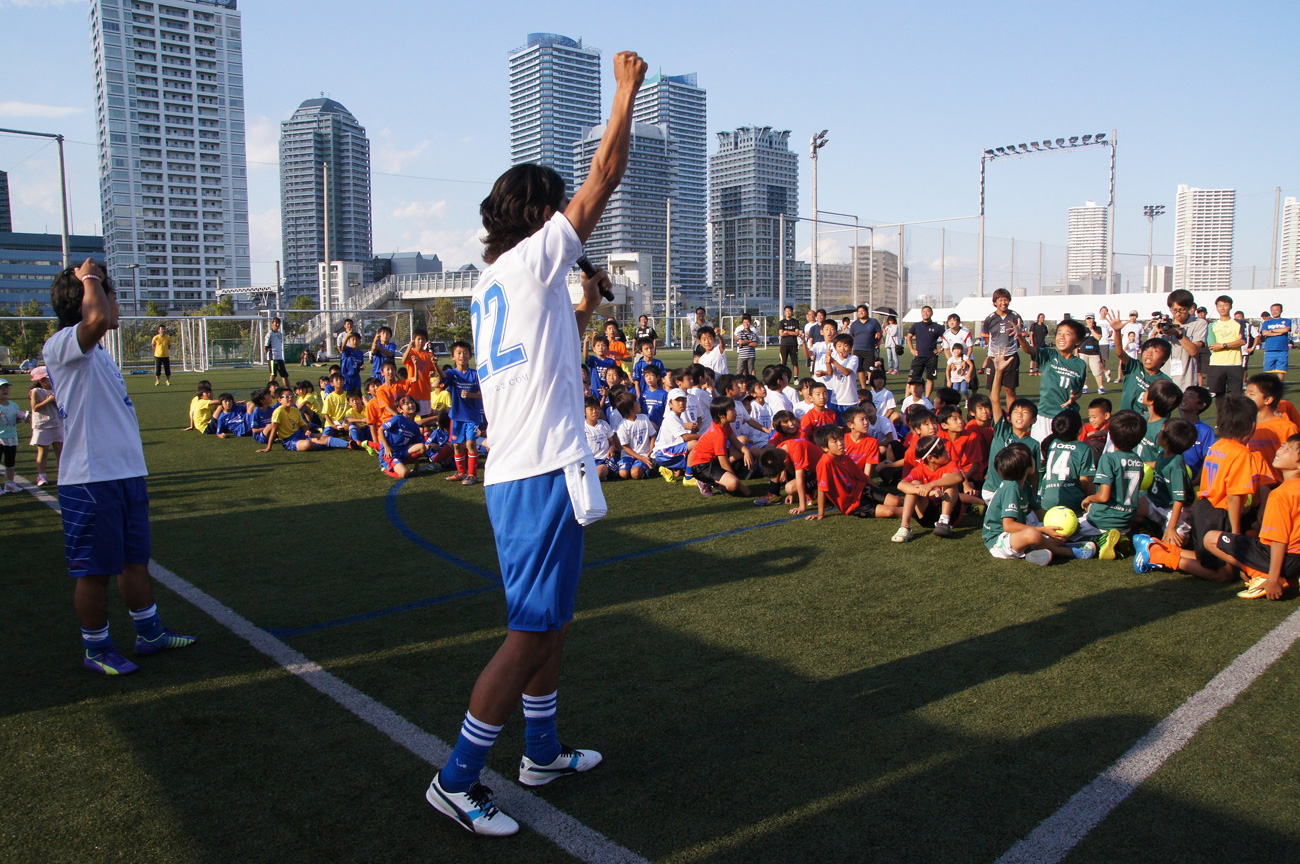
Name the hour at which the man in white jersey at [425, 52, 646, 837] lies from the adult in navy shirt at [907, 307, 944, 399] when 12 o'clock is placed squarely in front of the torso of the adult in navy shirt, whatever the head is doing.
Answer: The man in white jersey is roughly at 12 o'clock from the adult in navy shirt.

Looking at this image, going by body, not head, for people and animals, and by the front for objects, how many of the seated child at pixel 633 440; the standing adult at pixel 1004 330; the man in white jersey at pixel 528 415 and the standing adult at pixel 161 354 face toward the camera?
3

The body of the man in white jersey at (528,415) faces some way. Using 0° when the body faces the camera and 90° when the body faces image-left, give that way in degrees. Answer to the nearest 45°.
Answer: approximately 225°

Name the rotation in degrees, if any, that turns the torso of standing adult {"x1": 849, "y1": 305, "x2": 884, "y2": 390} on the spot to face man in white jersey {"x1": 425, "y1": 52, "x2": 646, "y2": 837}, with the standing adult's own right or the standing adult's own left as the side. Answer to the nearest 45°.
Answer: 0° — they already face them

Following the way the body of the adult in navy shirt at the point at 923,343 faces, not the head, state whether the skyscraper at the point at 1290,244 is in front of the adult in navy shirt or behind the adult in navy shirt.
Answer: behind

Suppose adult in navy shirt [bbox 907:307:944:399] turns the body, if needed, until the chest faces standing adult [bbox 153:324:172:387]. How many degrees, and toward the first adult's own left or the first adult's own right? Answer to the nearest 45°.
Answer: approximately 90° to the first adult's own right

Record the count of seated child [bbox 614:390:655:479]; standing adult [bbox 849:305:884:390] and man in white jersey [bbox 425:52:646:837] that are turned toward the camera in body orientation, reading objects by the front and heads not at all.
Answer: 2
